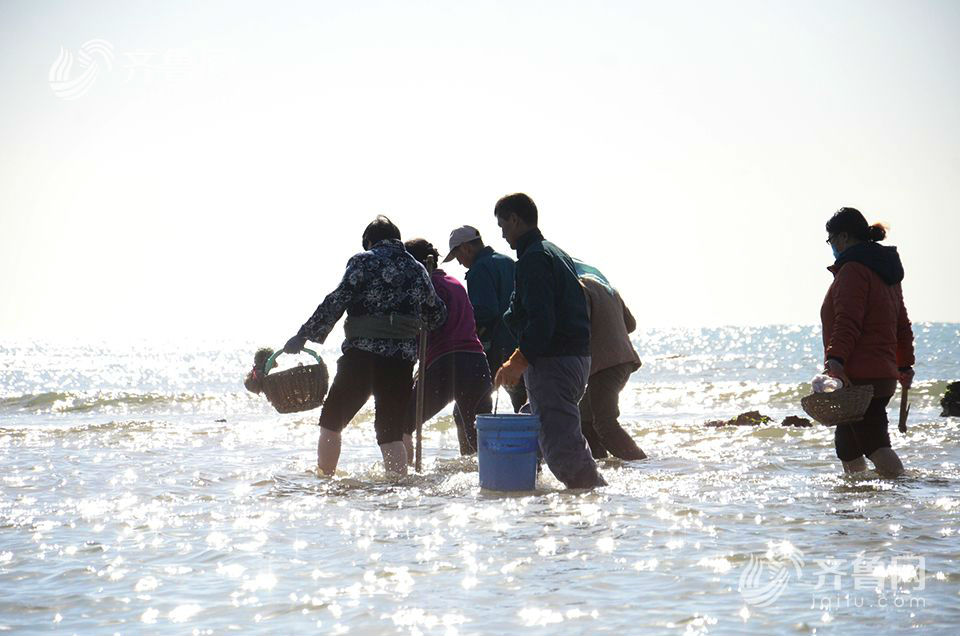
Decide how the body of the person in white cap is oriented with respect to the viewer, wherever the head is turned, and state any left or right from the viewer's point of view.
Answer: facing to the left of the viewer

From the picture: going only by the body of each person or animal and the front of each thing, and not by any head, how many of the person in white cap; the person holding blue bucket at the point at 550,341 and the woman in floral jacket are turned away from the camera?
1

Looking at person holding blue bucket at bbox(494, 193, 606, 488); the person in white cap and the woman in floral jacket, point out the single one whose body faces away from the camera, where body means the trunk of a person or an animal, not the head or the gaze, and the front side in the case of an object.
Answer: the woman in floral jacket

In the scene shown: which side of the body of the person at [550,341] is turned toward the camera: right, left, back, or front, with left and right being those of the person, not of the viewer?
left

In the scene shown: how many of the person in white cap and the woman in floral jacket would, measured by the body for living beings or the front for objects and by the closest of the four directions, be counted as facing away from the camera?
1

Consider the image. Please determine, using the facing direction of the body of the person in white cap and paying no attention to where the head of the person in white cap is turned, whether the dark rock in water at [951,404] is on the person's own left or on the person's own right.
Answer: on the person's own right

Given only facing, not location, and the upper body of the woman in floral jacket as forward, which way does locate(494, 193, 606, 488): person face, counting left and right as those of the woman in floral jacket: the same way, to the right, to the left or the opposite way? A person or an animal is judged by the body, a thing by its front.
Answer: to the left

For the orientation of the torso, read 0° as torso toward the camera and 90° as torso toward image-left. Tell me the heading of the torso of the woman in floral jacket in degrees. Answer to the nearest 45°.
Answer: approximately 180°

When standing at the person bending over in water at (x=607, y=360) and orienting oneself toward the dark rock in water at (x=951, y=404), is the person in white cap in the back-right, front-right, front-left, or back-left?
back-left

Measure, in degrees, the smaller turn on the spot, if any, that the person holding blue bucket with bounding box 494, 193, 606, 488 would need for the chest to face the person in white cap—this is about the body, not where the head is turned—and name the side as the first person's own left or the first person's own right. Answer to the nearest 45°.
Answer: approximately 90° to the first person's own right
